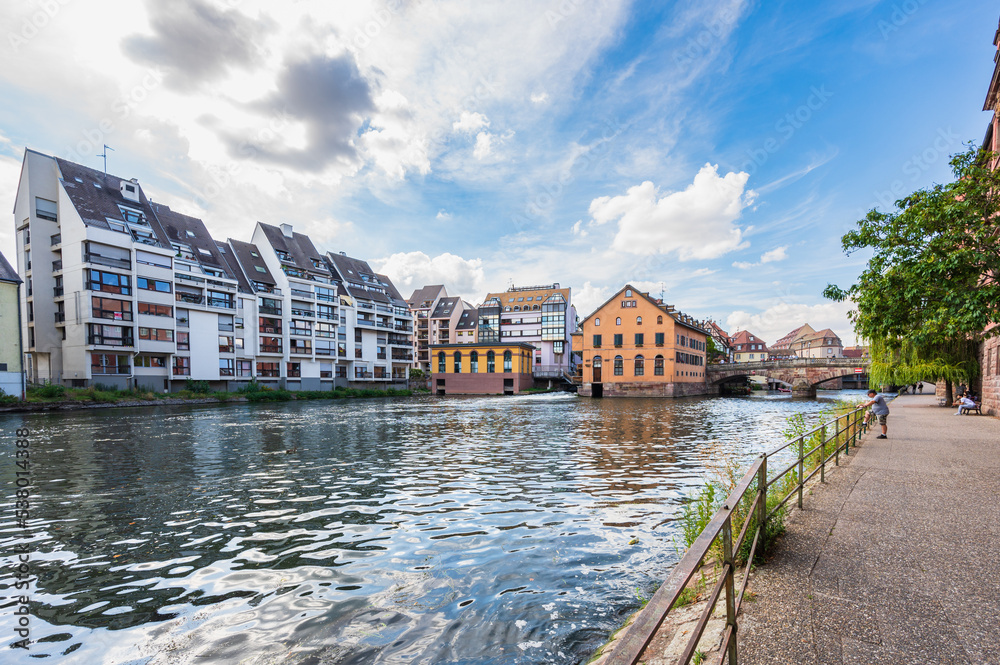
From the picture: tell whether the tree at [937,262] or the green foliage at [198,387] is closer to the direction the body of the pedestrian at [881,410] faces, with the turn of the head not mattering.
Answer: the green foliage

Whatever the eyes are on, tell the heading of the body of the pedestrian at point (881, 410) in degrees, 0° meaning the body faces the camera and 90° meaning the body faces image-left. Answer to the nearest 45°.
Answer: approximately 90°
